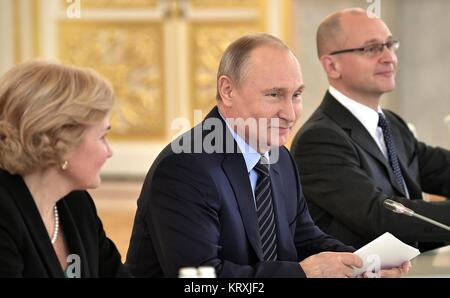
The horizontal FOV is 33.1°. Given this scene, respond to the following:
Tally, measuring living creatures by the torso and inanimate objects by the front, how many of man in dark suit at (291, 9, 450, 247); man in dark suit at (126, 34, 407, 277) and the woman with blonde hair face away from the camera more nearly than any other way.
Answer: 0

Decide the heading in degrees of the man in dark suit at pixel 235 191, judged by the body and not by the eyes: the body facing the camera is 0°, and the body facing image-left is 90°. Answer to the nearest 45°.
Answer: approximately 315°

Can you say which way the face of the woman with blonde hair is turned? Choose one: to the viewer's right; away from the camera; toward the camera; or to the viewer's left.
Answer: to the viewer's right

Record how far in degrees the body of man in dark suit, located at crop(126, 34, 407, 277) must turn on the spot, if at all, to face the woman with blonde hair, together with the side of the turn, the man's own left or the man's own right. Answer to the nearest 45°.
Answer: approximately 90° to the man's own right

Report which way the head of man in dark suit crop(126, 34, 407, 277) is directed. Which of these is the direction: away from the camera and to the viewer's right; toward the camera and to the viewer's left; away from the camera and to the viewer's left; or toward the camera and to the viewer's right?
toward the camera and to the viewer's right

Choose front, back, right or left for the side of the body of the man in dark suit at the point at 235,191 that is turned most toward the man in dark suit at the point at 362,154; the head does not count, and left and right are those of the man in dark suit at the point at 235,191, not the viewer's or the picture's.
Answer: left

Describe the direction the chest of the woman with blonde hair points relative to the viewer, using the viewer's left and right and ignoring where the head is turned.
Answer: facing the viewer and to the right of the viewer

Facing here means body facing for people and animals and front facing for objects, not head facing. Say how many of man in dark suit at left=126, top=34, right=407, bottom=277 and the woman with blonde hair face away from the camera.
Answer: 0
